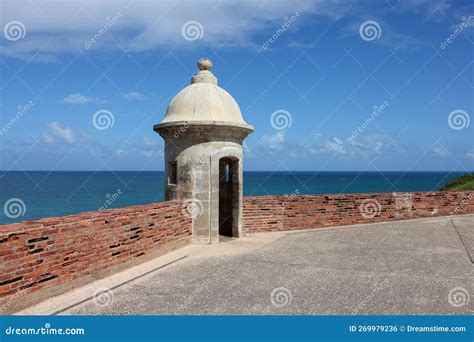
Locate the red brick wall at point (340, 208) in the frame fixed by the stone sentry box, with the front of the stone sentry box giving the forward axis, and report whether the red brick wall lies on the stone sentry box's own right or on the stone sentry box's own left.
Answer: on the stone sentry box's own left

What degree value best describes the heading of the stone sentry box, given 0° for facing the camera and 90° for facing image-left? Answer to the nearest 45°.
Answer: approximately 315°

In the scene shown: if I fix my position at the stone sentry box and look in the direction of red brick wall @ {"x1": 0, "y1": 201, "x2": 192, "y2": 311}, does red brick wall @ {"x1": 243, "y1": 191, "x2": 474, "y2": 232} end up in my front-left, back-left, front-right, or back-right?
back-left

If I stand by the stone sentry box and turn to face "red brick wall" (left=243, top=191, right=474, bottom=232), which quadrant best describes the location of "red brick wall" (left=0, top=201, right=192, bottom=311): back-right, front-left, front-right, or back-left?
back-right

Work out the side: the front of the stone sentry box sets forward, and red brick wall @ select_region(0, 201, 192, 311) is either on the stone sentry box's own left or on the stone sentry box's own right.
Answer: on the stone sentry box's own right
